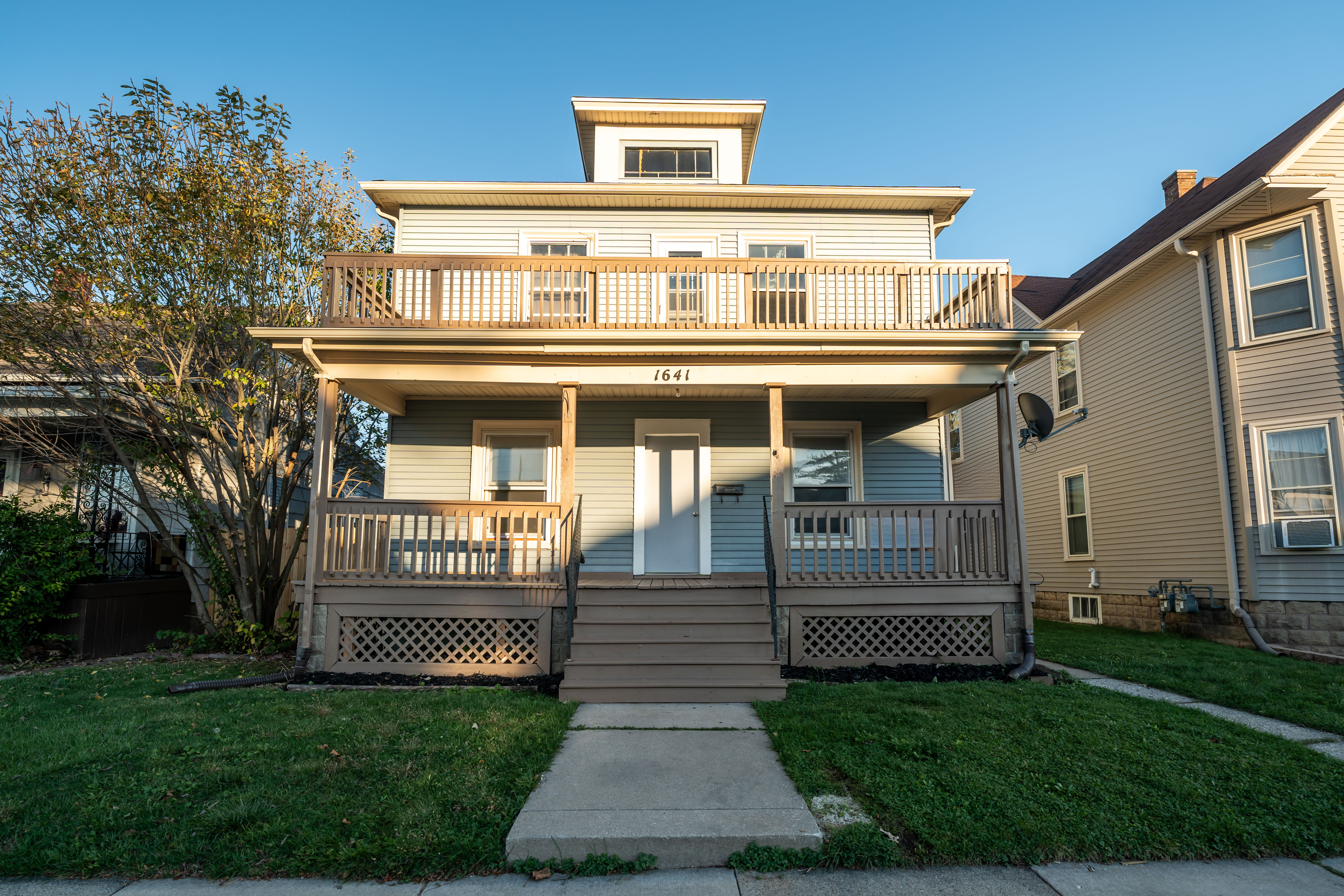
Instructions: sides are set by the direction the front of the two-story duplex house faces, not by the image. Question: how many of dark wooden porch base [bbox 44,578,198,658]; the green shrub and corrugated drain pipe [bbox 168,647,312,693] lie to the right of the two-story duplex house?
3

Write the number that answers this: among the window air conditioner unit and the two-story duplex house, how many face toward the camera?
1

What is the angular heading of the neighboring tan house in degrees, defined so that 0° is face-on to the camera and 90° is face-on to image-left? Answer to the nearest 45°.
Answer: approximately 315°

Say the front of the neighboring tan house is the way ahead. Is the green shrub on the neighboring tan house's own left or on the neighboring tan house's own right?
on the neighboring tan house's own right

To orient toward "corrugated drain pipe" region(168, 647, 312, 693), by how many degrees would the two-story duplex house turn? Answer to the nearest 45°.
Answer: approximately 90° to its right

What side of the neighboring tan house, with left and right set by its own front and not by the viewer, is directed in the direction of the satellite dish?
right

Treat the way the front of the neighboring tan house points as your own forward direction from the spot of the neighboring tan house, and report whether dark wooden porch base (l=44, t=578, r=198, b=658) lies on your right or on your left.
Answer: on your right

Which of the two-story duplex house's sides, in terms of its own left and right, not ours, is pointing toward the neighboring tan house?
left

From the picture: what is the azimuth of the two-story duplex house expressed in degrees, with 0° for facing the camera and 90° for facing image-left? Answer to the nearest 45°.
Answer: approximately 0°

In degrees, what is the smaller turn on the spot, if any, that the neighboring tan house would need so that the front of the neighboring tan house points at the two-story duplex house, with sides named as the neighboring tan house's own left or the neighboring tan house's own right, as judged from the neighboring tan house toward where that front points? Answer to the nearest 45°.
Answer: approximately 90° to the neighboring tan house's own right

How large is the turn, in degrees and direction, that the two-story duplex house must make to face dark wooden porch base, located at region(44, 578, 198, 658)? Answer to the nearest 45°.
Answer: approximately 90° to its right

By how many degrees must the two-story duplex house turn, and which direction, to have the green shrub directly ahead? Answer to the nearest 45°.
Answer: approximately 90° to its right
